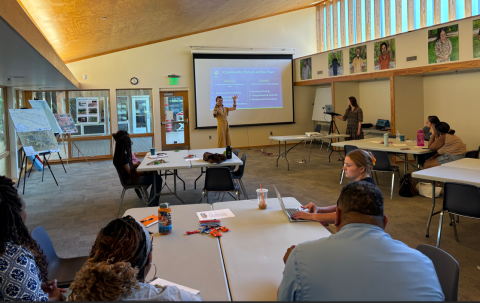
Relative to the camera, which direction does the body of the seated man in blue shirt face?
away from the camera

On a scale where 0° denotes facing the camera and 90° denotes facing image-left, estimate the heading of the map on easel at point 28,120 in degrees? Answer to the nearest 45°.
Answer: approximately 315°

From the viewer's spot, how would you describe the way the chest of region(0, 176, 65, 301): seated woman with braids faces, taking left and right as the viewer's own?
facing away from the viewer and to the right of the viewer

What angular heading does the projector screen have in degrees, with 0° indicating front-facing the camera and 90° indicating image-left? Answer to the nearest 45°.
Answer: approximately 0°

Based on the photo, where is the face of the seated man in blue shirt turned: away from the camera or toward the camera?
away from the camera

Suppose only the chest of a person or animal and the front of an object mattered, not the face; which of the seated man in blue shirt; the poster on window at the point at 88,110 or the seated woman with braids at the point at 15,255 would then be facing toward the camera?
the poster on window

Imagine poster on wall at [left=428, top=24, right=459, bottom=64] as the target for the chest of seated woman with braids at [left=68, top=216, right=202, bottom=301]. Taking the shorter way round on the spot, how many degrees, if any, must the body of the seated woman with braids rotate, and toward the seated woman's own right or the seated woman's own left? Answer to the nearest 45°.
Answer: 0° — they already face it

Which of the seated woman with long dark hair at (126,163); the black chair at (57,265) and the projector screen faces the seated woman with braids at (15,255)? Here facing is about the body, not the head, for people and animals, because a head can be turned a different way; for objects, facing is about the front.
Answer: the projector screen

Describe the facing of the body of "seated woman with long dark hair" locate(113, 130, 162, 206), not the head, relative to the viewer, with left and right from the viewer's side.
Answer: facing to the right of the viewer

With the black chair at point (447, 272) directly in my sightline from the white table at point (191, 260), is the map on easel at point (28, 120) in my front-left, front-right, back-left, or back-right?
back-left

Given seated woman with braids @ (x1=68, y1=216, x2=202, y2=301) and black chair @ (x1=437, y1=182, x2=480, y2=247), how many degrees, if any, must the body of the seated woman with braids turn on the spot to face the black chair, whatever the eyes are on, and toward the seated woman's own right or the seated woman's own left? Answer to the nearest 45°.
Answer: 0° — they already face it

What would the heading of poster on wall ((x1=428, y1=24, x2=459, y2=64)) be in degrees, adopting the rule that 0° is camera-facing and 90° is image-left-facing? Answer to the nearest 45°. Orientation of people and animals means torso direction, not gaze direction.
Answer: approximately 45°

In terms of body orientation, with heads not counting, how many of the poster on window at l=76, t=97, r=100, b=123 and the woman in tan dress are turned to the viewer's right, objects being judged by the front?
0

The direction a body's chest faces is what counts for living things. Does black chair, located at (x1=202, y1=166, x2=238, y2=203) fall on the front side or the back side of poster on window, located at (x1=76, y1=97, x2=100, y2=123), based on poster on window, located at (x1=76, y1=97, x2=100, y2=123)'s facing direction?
on the front side

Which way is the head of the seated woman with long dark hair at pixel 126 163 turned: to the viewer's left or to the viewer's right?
to the viewer's right

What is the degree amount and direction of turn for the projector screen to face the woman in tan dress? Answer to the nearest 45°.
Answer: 0° — it already faces them
